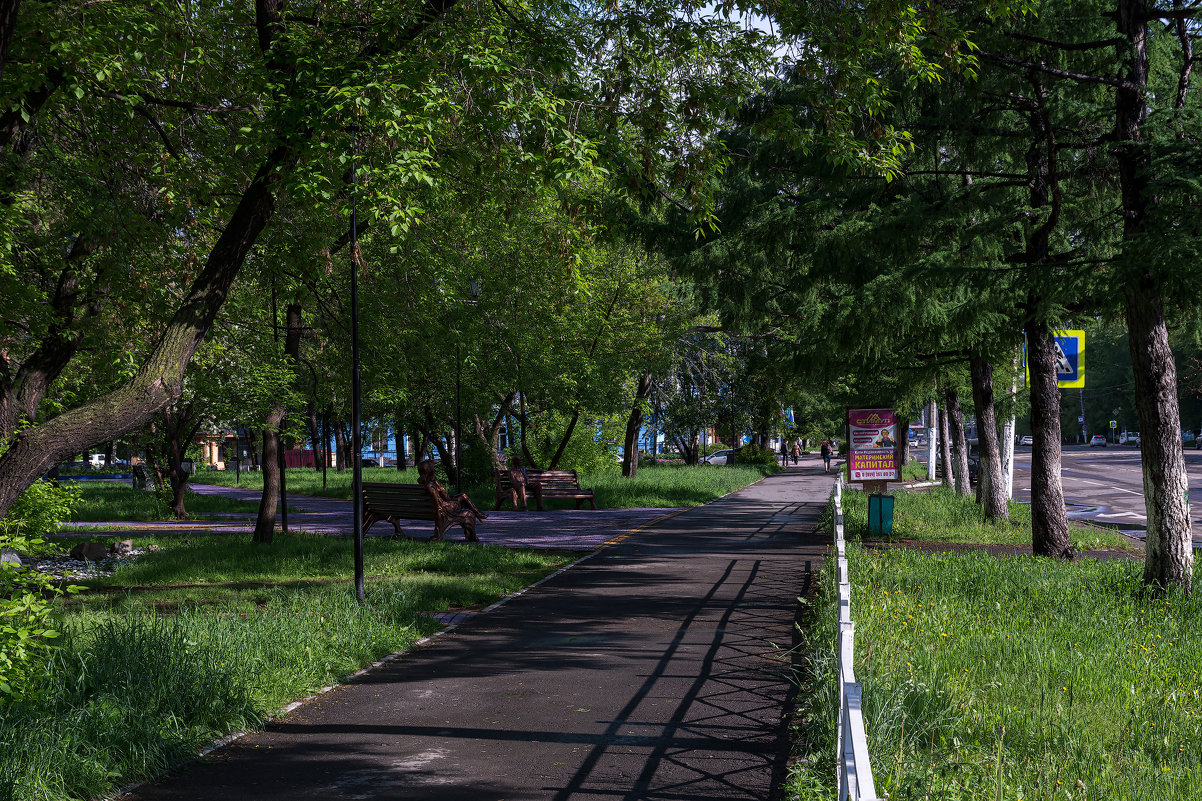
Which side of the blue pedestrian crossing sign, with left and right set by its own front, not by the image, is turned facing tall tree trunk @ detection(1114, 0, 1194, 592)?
front

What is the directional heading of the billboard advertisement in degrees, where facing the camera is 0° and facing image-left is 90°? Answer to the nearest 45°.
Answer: approximately 0°

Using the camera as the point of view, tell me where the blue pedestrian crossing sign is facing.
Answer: facing the viewer

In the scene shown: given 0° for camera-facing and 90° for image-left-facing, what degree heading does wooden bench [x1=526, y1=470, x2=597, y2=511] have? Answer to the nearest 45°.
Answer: approximately 315°

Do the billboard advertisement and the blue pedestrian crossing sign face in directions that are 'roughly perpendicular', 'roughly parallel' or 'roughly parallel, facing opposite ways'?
roughly parallel

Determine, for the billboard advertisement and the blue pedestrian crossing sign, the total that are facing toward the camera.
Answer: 2

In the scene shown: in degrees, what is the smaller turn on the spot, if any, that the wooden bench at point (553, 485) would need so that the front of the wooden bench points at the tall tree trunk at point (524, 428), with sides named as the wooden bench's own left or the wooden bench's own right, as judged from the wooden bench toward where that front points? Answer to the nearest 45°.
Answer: approximately 135° to the wooden bench's own left

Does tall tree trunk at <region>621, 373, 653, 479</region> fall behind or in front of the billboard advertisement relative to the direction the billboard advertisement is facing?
behind

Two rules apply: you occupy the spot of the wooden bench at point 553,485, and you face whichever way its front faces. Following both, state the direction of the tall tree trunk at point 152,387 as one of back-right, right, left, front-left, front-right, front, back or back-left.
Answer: front-right

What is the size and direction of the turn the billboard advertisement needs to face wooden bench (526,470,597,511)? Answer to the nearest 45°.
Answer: approximately 135° to its right

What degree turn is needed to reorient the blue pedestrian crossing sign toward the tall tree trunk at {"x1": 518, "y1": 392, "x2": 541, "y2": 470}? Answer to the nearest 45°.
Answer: approximately 135° to its right
